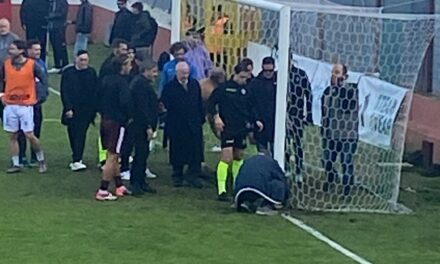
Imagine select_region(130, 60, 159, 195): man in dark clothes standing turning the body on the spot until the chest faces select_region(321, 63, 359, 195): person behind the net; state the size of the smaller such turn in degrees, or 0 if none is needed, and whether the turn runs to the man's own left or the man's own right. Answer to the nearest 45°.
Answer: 0° — they already face them

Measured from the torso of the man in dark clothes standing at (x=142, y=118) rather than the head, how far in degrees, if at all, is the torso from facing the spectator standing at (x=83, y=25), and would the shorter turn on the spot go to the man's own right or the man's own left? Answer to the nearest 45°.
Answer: approximately 90° to the man's own left

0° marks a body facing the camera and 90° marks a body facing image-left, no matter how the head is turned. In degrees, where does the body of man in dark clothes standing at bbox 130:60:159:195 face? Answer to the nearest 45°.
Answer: approximately 270°

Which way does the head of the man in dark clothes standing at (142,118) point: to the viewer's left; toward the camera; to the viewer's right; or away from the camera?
to the viewer's right

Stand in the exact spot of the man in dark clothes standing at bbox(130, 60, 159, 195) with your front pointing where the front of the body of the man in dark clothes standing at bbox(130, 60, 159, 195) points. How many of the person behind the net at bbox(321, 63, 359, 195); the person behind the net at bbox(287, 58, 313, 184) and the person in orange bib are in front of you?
2

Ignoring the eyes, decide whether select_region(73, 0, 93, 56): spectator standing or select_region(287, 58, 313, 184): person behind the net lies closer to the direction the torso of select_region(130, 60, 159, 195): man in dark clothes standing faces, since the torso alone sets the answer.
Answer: the person behind the net

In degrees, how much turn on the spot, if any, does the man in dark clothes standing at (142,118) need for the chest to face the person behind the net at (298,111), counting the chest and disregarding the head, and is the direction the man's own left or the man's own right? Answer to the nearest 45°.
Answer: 0° — they already face them

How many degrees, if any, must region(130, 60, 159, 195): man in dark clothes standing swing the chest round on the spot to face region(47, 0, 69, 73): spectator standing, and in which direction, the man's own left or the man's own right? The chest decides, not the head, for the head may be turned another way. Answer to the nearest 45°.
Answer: approximately 90° to the man's own left

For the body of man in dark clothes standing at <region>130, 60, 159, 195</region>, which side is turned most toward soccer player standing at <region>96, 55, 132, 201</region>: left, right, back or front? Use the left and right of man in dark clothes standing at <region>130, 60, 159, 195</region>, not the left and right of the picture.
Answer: back
